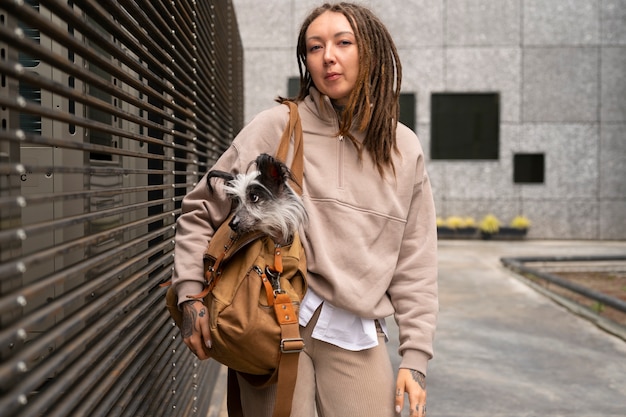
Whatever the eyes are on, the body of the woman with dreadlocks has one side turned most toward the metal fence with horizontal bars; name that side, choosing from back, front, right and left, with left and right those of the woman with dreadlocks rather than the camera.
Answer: right

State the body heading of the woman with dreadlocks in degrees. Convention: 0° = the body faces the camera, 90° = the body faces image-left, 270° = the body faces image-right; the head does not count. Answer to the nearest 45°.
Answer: approximately 0°

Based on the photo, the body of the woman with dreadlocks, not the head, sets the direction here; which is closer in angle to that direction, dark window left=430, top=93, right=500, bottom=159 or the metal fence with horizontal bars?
the metal fence with horizontal bars

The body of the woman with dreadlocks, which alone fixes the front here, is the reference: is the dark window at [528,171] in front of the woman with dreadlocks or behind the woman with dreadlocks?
behind

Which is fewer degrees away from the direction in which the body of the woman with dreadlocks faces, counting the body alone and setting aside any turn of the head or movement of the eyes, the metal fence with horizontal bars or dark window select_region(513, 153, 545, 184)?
the metal fence with horizontal bars

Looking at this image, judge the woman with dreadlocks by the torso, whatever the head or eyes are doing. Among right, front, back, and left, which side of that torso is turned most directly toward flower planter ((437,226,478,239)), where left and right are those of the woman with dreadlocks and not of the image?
back

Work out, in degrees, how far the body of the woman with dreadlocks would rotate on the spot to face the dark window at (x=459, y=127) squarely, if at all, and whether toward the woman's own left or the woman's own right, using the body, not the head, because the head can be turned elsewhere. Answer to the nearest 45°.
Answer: approximately 180°
